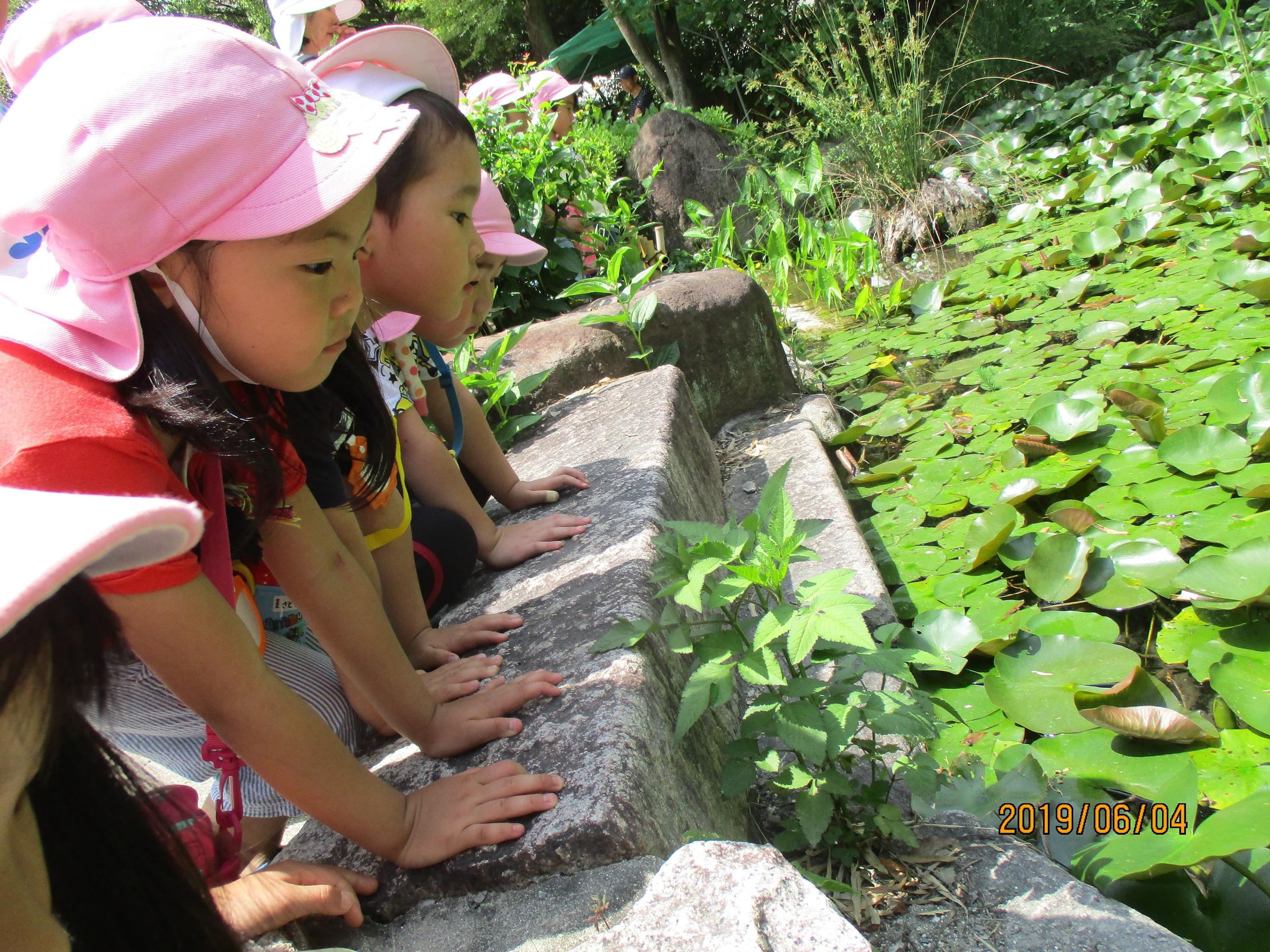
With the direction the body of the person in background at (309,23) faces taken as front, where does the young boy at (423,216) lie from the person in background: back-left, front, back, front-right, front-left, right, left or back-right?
right

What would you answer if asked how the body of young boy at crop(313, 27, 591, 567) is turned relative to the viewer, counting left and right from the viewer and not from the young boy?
facing to the right of the viewer

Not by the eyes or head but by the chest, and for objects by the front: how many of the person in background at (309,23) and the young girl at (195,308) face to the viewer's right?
2

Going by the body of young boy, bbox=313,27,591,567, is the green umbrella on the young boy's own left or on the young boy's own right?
on the young boy's own left

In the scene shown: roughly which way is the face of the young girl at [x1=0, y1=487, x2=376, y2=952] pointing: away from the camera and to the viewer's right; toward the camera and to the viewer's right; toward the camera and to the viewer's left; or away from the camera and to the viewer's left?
away from the camera and to the viewer's right

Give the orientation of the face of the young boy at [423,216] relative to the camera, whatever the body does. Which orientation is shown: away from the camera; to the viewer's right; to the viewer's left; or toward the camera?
to the viewer's right

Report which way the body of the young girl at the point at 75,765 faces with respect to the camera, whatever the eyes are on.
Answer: to the viewer's right

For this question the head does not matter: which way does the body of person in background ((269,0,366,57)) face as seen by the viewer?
to the viewer's right

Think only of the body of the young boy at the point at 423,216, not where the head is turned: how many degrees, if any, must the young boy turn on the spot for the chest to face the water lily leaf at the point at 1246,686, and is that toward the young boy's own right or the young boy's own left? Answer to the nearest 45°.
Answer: approximately 45° to the young boy's own right
